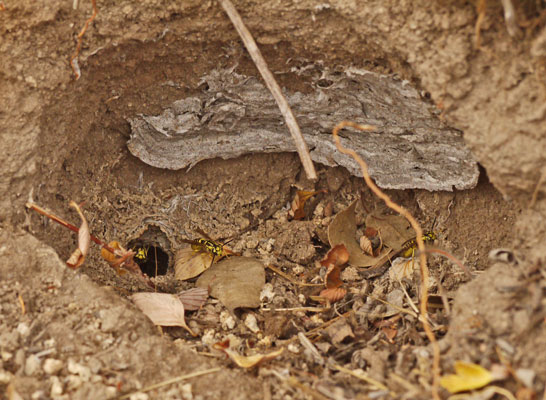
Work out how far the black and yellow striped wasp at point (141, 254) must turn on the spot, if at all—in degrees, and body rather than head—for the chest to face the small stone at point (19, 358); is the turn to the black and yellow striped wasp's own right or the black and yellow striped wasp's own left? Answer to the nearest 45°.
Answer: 0° — it already faces it

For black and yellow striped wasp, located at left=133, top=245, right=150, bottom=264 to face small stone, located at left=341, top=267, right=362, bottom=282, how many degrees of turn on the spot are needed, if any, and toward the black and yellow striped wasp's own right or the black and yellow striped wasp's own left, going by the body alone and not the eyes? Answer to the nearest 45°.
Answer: approximately 45° to the black and yellow striped wasp's own left

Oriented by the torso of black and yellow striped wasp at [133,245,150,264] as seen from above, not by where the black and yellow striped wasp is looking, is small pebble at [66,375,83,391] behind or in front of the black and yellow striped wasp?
in front

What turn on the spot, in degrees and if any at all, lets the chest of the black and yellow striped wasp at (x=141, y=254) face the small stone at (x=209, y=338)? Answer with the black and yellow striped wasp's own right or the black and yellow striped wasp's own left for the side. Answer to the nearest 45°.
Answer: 0° — it already faces it

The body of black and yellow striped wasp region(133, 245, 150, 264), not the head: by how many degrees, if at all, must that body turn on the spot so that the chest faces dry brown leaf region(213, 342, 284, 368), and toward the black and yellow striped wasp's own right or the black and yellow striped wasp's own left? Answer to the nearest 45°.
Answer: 0° — it already faces it

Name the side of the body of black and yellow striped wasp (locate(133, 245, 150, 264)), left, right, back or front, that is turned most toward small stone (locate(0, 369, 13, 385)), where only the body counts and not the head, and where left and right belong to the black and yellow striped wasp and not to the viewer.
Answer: front

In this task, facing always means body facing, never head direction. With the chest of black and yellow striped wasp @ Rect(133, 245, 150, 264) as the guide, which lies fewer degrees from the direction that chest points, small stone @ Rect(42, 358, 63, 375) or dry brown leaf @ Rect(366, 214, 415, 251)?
the small stone

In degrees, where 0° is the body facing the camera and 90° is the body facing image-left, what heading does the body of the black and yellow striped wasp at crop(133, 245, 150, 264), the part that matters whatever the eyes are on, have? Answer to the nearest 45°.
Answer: approximately 0°

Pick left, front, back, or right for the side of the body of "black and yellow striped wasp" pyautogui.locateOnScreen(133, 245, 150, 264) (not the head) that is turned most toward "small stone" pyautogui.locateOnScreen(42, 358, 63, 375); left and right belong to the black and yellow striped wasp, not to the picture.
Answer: front
